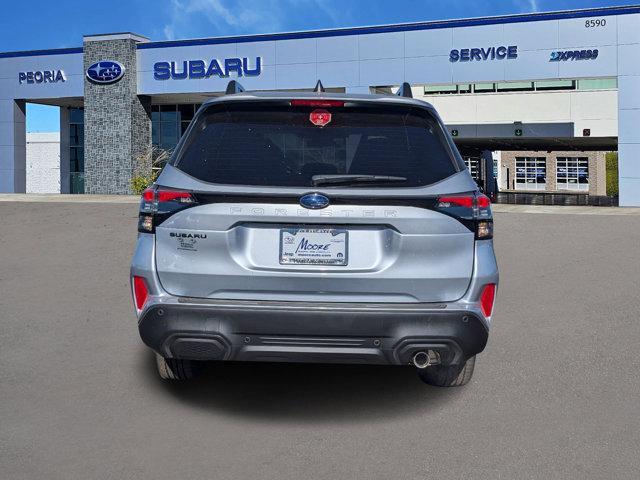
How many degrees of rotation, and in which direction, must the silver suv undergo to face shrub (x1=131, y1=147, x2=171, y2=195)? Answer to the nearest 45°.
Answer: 0° — it already faces it

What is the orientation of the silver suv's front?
away from the camera

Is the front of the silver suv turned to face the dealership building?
yes
